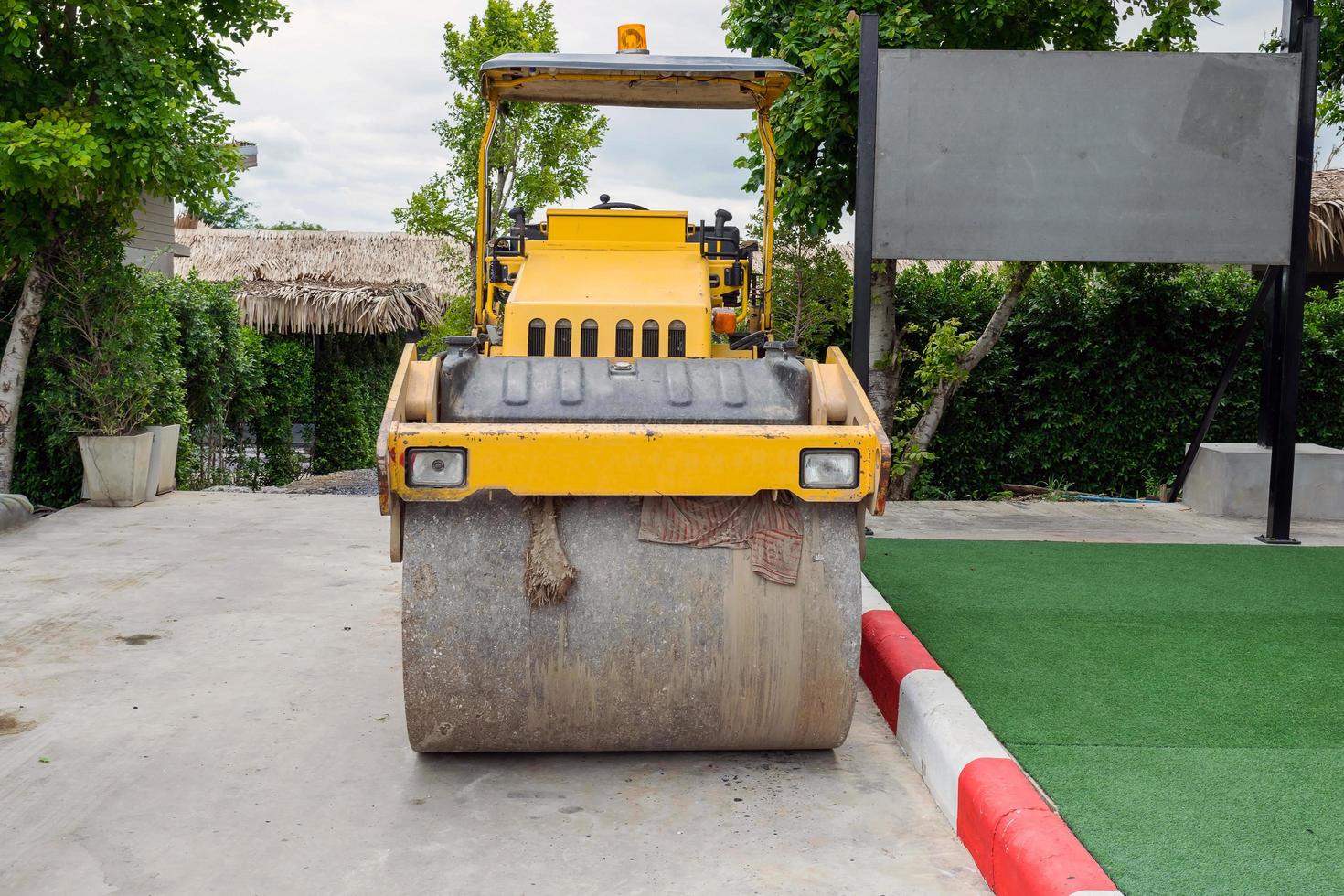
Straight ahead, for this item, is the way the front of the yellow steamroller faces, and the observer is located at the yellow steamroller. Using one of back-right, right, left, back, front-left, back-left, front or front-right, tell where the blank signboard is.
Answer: back-left

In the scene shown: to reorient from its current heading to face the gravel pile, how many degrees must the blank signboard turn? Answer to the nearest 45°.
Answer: approximately 135° to its right

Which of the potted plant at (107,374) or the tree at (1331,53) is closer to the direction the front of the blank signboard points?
the potted plant

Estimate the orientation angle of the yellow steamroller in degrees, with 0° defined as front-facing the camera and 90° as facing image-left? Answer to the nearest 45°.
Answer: approximately 0°

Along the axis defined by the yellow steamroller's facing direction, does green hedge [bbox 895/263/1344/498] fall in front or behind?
behind

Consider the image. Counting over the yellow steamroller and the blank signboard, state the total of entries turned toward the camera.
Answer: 2

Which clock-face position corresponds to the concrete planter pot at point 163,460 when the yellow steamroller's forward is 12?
The concrete planter pot is roughly at 5 o'clock from the yellow steamroller.

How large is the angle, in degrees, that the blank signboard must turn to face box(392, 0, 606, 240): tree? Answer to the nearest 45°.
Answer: approximately 135° to its right

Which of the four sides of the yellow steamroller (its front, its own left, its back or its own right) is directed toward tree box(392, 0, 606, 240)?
back

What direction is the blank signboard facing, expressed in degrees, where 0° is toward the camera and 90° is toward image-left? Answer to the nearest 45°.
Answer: approximately 0°

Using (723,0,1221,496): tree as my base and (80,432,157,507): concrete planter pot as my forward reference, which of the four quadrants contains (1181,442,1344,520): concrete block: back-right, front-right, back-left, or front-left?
back-left
